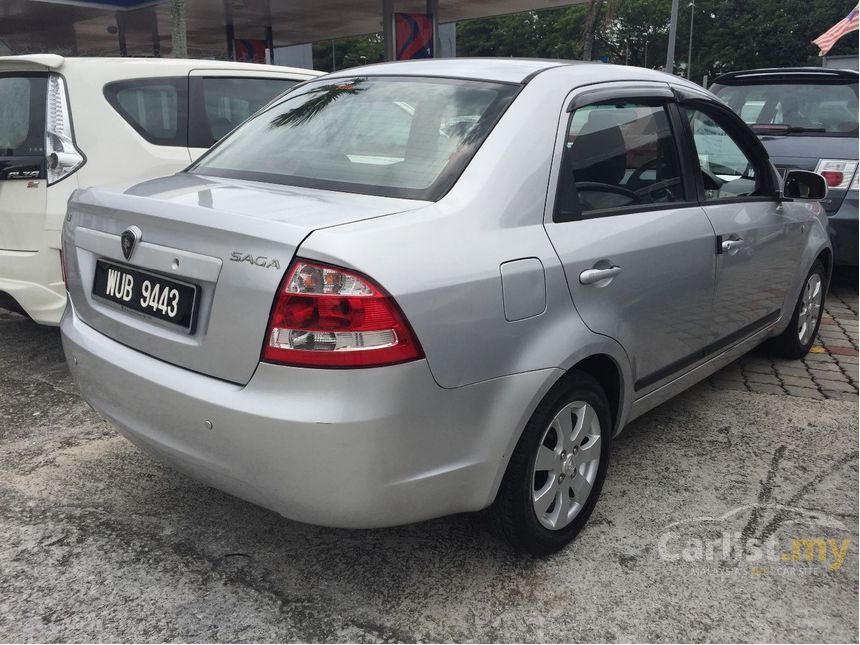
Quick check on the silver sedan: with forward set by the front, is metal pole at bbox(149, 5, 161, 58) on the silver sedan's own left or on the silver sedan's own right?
on the silver sedan's own left

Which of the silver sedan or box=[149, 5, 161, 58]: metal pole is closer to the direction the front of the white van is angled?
the metal pole

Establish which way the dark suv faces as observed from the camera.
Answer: facing away from the viewer

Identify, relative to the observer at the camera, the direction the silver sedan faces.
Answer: facing away from the viewer and to the right of the viewer

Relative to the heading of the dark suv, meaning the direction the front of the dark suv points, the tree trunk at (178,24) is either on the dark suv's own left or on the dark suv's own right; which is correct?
on the dark suv's own left

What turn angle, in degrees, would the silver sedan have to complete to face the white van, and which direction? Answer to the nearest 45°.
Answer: approximately 90° to its left

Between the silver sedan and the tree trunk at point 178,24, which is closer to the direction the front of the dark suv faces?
the tree trunk

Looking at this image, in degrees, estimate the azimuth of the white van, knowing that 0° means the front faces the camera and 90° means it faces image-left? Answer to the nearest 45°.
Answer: approximately 225°

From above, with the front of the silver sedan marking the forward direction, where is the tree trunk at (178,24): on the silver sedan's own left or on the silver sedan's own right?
on the silver sedan's own left

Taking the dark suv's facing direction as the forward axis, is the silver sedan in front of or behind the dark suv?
behind

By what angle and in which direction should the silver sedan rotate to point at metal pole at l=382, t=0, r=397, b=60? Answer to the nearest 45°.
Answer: approximately 45° to its left

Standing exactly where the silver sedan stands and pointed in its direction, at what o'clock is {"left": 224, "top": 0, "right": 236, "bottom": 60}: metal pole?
The metal pole is roughly at 10 o'clock from the silver sedan.
